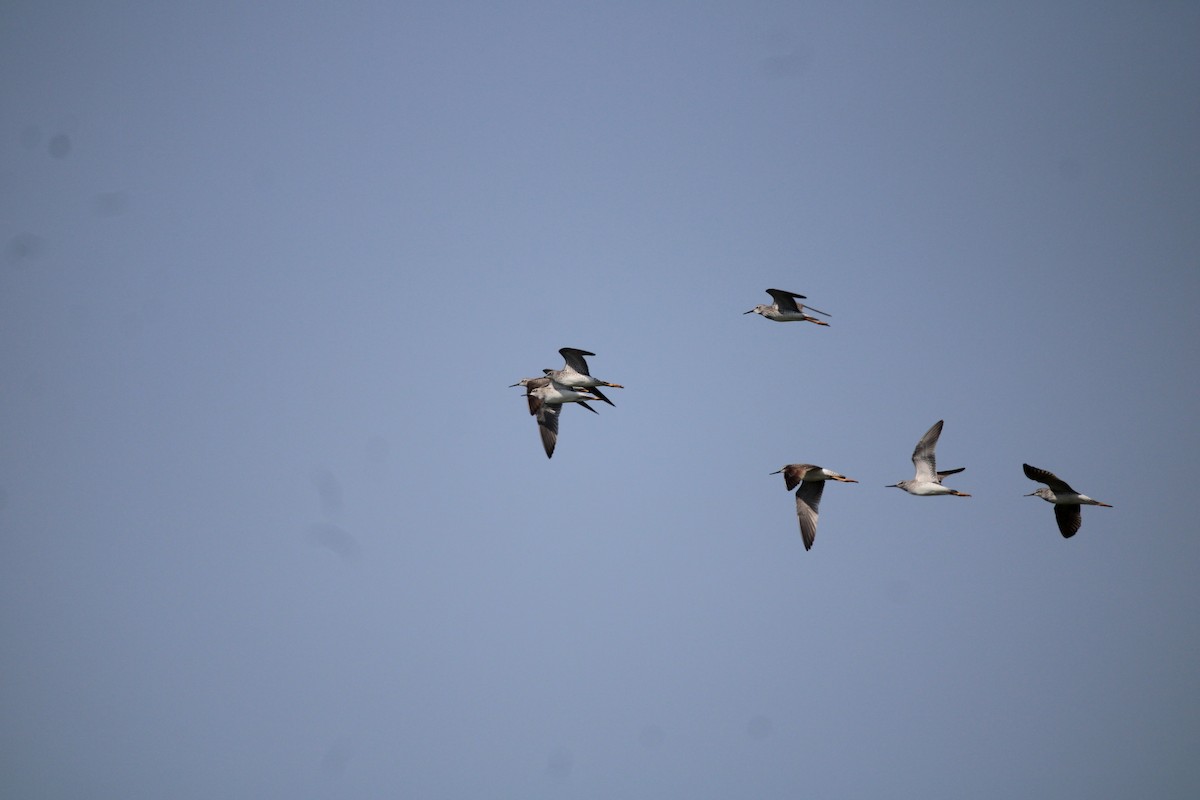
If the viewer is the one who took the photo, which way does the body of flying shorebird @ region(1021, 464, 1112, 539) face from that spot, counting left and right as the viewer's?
facing to the left of the viewer

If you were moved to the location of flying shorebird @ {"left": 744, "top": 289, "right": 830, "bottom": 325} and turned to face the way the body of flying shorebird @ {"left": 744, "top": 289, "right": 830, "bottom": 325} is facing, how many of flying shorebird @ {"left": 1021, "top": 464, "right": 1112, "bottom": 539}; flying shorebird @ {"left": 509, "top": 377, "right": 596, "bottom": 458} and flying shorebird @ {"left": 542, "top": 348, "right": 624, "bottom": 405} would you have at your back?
1

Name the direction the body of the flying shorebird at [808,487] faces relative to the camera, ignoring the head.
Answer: to the viewer's left

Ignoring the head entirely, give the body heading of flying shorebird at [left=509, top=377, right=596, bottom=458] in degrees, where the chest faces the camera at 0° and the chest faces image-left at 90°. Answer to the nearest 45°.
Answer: approximately 90°

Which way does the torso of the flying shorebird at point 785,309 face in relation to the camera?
to the viewer's left

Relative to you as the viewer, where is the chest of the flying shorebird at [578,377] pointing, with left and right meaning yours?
facing to the left of the viewer

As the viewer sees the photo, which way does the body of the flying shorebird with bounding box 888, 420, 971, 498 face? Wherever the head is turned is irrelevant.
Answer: to the viewer's left

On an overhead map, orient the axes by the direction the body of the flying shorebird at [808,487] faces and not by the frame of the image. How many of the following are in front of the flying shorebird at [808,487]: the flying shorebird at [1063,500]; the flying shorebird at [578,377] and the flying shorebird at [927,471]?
1

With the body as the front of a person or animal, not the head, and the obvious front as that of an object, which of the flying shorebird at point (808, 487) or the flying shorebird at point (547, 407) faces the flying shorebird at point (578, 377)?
the flying shorebird at point (808, 487)
